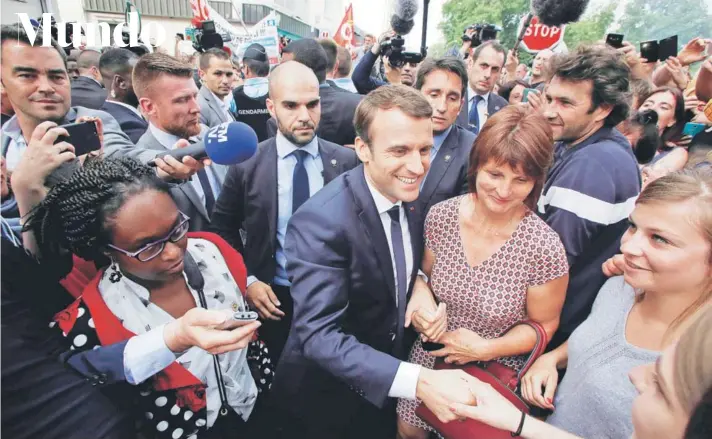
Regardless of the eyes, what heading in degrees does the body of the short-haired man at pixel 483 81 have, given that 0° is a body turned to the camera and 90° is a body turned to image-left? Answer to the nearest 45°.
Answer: approximately 0°

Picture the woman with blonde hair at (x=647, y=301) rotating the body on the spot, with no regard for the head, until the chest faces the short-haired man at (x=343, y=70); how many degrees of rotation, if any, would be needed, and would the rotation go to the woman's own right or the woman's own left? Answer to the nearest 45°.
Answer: approximately 90° to the woman's own right

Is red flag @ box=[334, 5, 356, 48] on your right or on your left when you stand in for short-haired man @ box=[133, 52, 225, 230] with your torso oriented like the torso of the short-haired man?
on your left

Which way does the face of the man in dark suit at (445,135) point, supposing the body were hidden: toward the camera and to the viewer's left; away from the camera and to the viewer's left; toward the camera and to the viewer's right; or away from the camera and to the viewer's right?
toward the camera and to the viewer's left

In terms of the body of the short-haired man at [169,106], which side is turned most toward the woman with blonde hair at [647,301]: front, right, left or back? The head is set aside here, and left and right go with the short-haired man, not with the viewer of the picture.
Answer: front

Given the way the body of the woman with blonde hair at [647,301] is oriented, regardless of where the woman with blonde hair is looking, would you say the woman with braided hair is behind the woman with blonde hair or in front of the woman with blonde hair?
in front

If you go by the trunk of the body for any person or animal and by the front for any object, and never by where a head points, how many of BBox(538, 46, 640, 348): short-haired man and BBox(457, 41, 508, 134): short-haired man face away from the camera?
0

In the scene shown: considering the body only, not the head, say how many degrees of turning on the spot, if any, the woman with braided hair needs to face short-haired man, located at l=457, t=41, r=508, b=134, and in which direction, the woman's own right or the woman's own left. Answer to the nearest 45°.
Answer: approximately 90° to the woman's own left

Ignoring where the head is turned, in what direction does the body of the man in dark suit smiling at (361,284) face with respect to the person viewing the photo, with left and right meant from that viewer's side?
facing the viewer and to the right of the viewer

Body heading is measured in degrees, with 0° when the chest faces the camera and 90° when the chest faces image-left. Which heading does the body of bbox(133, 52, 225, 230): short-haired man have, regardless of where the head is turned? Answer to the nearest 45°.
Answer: approximately 315°
